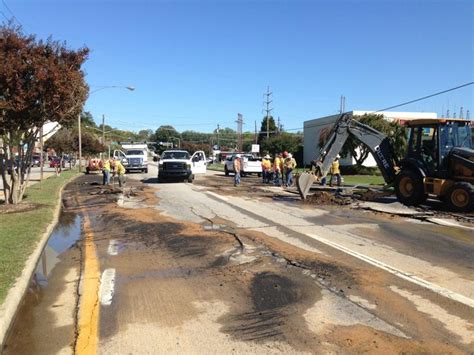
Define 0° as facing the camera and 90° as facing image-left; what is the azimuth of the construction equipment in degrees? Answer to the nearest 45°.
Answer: approximately 315°

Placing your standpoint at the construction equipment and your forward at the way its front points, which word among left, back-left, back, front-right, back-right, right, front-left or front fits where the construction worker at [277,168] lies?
back

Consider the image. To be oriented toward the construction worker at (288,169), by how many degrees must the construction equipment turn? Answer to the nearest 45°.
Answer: approximately 180°

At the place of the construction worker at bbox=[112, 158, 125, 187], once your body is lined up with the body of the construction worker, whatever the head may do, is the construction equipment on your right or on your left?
on your left

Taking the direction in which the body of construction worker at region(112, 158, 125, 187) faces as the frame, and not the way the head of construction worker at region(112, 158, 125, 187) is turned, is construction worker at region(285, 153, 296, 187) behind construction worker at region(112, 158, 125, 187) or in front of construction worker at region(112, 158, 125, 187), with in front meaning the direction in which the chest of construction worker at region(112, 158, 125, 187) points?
behind

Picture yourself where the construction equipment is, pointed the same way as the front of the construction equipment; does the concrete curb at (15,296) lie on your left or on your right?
on your right

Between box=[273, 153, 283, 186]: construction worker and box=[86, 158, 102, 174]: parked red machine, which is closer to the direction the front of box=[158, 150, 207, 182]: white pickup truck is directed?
the construction worker

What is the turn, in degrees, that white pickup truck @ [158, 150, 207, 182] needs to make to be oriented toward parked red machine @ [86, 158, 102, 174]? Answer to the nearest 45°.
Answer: approximately 135° to its right

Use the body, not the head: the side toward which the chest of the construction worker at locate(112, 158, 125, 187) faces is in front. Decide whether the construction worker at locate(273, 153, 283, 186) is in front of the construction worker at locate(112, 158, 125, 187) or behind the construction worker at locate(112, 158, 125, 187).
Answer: behind
